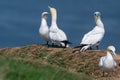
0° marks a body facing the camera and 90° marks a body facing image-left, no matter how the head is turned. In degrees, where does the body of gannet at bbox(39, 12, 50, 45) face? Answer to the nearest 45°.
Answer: approximately 45°

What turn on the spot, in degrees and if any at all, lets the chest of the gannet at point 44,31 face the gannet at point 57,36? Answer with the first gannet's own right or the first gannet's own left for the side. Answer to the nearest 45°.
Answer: approximately 135° to the first gannet's own left

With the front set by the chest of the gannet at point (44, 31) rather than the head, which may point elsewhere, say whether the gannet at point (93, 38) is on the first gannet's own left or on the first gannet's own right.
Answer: on the first gannet's own left
